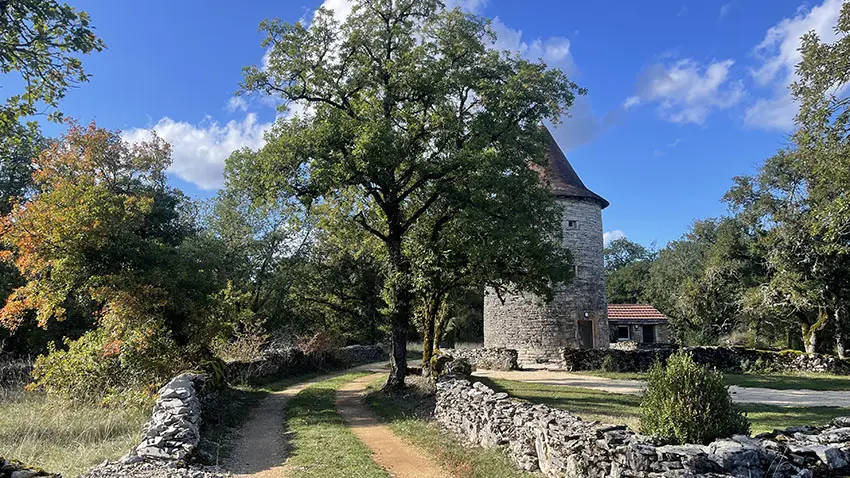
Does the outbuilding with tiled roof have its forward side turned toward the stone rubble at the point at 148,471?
yes

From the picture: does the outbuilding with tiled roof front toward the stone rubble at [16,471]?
yes

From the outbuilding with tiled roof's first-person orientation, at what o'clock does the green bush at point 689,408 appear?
The green bush is roughly at 12 o'clock from the outbuilding with tiled roof.

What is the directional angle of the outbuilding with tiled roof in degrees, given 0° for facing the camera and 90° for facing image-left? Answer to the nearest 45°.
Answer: approximately 0°
